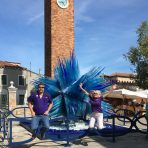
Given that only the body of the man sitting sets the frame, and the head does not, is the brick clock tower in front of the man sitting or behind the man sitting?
behind

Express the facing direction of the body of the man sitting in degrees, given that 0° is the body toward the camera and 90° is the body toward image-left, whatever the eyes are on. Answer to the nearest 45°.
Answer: approximately 0°

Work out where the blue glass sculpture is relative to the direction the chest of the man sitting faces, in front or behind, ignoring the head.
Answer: behind

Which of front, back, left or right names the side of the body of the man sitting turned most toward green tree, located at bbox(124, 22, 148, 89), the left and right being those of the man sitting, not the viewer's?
back
